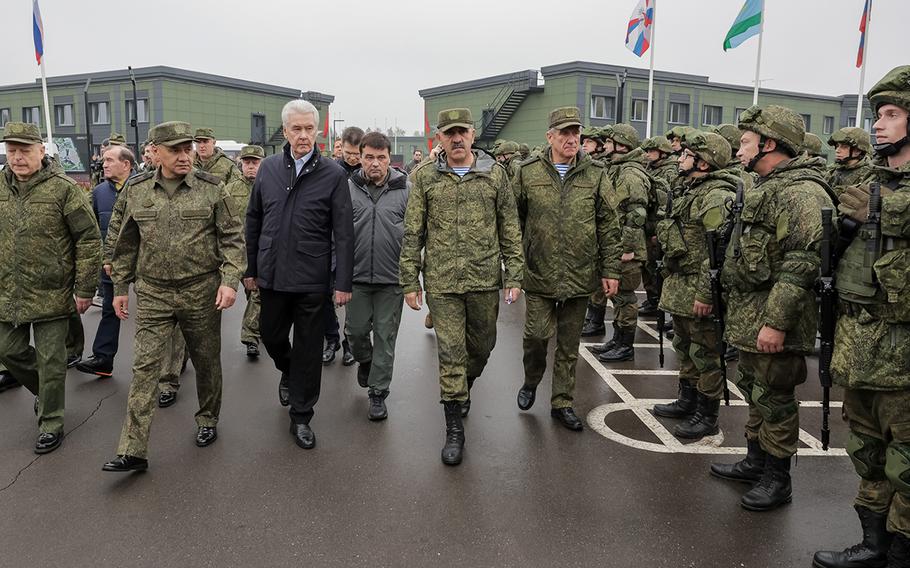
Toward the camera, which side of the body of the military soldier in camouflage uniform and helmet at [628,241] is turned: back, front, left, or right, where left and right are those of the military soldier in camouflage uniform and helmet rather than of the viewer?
left

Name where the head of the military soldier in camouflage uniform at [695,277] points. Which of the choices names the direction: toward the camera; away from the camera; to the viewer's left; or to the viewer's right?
to the viewer's left

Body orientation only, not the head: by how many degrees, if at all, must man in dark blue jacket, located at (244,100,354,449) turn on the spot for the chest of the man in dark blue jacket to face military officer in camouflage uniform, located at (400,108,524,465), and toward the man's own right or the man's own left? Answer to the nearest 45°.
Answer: approximately 90° to the man's own left

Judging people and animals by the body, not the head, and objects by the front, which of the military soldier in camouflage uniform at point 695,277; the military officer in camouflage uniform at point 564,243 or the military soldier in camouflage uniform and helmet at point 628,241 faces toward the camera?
the military officer in camouflage uniform at point 564,243

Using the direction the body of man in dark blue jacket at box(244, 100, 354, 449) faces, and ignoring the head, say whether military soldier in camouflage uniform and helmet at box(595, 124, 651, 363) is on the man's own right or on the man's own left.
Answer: on the man's own left

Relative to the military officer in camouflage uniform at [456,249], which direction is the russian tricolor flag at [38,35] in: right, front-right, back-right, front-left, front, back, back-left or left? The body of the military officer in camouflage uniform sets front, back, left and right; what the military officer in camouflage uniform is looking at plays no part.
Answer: back-right

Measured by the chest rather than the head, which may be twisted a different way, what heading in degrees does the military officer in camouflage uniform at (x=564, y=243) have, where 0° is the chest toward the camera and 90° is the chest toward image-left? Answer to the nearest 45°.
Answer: approximately 0°

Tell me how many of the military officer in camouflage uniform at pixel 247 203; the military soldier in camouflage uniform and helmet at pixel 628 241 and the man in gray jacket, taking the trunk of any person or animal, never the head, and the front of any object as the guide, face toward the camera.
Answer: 2

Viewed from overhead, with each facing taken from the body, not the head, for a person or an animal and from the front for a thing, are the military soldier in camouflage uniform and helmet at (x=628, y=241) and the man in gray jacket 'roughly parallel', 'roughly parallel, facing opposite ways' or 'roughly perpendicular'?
roughly perpendicular

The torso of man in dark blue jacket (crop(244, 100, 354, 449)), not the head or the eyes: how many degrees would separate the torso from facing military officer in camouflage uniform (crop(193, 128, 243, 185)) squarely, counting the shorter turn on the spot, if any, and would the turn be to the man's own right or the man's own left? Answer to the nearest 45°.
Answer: approximately 180°

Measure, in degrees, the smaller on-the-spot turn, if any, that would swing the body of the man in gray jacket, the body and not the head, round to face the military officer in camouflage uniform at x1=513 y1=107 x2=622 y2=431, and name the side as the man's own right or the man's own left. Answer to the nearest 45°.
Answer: approximately 45° to the man's own left

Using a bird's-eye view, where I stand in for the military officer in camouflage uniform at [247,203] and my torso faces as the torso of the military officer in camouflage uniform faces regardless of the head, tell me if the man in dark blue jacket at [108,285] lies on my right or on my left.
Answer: on my right

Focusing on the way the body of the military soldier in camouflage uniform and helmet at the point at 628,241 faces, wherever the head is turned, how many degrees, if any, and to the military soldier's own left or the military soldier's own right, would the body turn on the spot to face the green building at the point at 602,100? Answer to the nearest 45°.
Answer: approximately 90° to the military soldier's own right
